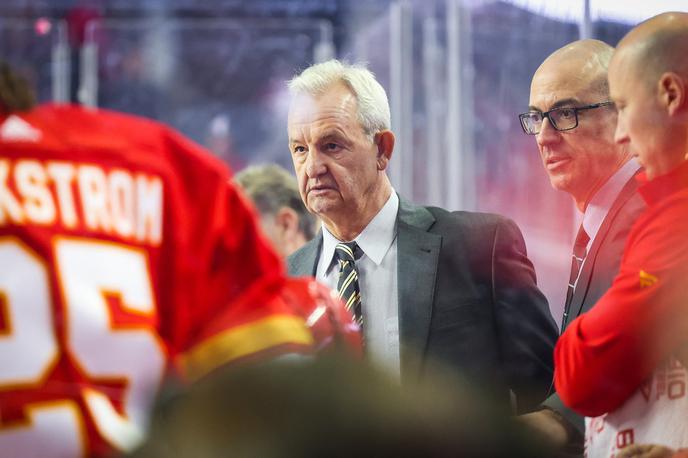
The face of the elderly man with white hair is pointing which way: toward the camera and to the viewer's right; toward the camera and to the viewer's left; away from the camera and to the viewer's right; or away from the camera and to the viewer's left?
toward the camera and to the viewer's left

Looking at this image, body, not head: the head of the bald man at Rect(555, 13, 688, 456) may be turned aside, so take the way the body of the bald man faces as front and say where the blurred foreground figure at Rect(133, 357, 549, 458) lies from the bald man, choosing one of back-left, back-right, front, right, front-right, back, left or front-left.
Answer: left

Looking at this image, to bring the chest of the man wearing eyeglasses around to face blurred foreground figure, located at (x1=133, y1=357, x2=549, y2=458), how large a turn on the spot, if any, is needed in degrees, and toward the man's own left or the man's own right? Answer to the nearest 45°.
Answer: approximately 45° to the man's own left

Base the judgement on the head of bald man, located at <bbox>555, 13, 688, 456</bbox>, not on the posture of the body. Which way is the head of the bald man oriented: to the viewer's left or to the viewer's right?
to the viewer's left

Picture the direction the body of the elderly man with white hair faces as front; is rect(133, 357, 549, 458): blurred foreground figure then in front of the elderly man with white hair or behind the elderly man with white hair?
in front

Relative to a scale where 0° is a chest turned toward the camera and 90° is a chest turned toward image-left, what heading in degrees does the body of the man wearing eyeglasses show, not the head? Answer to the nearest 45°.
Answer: approximately 45°

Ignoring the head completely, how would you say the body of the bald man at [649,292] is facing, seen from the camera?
to the viewer's left
